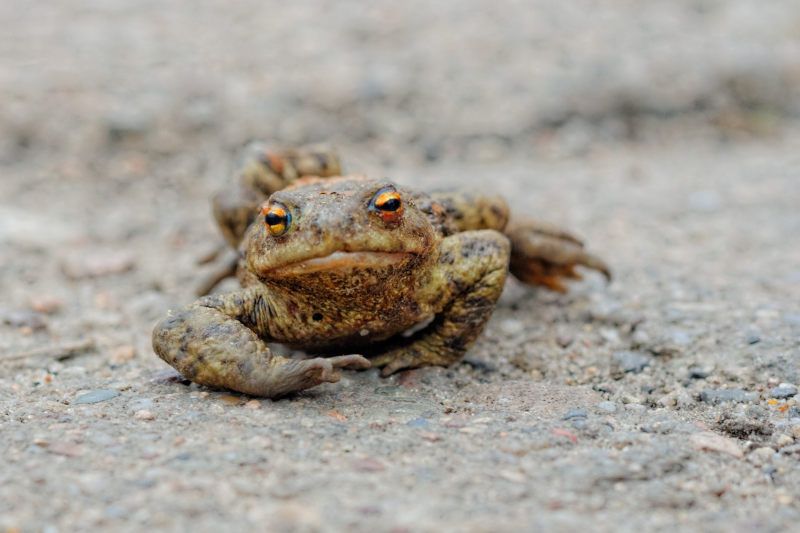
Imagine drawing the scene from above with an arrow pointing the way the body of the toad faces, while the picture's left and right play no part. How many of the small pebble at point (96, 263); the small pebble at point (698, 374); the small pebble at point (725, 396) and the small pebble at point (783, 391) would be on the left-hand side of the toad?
3

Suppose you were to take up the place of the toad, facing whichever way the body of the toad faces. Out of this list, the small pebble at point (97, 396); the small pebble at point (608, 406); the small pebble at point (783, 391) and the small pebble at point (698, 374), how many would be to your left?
3

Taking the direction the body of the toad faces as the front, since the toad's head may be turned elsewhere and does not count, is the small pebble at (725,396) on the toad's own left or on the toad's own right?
on the toad's own left

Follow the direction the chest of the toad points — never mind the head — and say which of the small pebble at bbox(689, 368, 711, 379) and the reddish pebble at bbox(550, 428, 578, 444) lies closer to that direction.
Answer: the reddish pebble

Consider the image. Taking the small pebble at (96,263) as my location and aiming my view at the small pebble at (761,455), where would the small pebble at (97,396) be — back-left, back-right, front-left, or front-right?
front-right

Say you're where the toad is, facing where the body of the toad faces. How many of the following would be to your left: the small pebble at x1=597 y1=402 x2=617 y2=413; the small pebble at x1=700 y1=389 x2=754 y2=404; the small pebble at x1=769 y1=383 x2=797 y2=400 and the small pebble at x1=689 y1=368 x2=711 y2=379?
4

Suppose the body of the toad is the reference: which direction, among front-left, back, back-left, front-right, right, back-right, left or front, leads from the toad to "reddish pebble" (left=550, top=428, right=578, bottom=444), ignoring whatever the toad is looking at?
front-left

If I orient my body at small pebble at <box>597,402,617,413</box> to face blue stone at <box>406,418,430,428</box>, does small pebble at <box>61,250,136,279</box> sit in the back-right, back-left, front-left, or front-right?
front-right

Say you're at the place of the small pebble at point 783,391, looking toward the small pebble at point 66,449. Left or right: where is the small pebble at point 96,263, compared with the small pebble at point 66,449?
right

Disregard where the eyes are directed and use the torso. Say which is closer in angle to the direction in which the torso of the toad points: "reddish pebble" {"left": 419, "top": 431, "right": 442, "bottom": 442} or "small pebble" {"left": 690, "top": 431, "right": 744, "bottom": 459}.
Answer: the reddish pebble

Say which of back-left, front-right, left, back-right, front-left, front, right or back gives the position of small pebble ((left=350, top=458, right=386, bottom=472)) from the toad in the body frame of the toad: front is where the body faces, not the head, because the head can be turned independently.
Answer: front

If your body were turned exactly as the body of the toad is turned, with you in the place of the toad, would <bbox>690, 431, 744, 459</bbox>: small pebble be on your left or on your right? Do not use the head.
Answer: on your left

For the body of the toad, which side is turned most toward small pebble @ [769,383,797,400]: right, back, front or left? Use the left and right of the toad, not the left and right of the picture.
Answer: left

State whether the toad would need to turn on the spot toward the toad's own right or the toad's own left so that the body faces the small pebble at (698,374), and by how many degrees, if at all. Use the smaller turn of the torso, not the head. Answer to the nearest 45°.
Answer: approximately 90° to the toad's own left

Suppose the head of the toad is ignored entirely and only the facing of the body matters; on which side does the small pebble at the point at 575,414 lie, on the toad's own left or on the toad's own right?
on the toad's own left

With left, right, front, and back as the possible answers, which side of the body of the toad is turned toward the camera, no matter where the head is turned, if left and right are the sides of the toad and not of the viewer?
front
